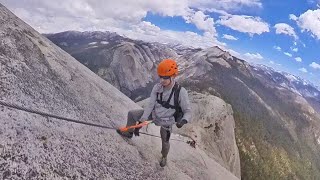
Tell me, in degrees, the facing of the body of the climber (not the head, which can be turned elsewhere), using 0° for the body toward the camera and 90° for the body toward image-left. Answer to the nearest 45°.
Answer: approximately 45°
